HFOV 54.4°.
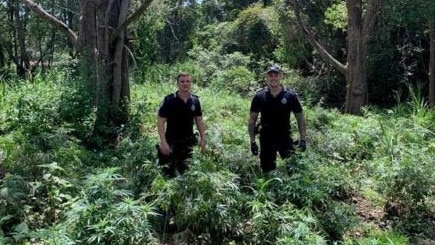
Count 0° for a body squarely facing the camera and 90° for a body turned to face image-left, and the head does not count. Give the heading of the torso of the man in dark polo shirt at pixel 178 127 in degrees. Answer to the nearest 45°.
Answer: approximately 315°

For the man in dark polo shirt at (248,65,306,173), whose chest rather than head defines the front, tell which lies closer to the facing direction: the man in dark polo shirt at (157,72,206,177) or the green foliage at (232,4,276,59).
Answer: the man in dark polo shirt

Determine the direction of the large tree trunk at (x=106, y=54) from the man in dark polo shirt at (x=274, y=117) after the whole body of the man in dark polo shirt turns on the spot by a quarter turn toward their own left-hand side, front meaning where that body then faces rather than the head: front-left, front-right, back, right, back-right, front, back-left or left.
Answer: back-left

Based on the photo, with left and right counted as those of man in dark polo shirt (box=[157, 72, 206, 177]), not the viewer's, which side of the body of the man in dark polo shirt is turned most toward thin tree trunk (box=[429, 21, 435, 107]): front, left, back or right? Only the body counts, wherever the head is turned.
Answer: left

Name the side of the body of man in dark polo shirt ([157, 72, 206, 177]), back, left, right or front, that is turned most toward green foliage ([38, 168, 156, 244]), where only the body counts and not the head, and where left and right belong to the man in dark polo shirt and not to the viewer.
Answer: right

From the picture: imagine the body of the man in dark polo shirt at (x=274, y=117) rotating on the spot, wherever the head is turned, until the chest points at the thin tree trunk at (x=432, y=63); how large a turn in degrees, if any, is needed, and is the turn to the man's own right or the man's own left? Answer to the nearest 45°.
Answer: approximately 135° to the man's own left

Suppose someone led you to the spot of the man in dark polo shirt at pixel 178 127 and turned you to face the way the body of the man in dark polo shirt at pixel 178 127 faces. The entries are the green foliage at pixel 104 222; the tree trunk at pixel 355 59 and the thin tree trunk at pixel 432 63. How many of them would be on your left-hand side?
2

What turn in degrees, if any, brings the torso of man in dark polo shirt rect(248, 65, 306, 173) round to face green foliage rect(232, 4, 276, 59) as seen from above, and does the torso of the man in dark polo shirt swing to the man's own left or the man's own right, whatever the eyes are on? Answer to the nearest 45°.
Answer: approximately 180°

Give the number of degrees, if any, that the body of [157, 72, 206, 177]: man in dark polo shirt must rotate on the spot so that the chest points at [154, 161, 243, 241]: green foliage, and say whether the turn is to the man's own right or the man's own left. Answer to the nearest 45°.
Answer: approximately 45° to the man's own right

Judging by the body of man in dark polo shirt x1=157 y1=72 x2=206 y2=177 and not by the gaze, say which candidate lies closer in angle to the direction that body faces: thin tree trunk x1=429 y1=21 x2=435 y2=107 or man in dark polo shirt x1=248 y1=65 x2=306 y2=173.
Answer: the man in dark polo shirt

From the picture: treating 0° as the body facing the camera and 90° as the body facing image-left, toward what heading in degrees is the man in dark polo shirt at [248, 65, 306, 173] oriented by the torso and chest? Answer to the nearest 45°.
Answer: approximately 0°

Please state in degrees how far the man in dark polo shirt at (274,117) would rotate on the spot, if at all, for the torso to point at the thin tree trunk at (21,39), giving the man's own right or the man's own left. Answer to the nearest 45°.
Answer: approximately 135° to the man's own right
